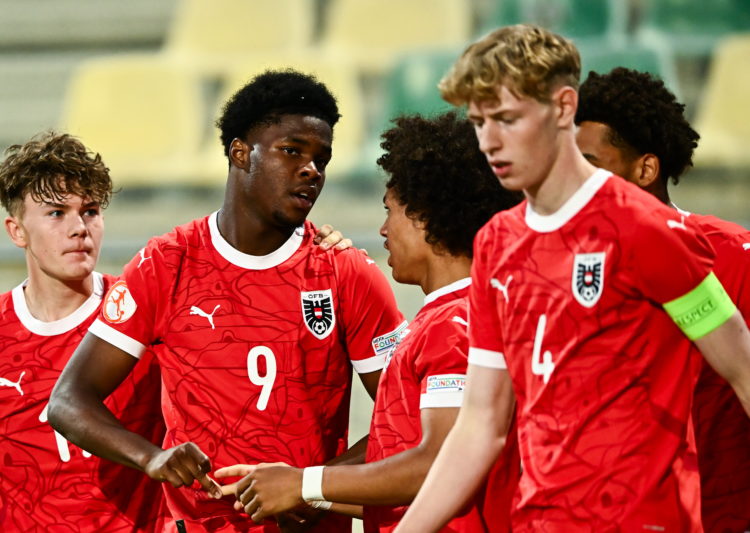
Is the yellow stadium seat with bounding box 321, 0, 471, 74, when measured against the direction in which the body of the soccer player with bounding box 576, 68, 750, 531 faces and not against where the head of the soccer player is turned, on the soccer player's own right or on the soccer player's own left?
on the soccer player's own right

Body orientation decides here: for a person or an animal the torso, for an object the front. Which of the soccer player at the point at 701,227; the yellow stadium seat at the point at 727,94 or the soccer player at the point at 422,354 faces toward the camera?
the yellow stadium seat

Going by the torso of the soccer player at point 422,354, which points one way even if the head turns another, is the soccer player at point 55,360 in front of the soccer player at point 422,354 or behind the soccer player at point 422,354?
in front

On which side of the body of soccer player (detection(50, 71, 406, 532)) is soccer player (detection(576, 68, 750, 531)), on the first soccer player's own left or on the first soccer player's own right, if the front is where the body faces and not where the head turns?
on the first soccer player's own left

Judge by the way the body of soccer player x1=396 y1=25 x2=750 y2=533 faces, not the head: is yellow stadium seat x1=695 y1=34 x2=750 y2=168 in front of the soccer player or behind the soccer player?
behind

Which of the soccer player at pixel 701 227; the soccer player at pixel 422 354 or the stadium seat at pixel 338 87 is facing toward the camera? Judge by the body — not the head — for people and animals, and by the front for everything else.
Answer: the stadium seat

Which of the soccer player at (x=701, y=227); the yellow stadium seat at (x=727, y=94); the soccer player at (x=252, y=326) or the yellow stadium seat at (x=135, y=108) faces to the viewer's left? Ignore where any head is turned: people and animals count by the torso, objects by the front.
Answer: the soccer player at (x=701, y=227)

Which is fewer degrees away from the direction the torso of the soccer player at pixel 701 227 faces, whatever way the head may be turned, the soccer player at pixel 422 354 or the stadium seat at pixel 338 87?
the soccer player

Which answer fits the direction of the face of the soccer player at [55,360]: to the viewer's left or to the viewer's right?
to the viewer's right

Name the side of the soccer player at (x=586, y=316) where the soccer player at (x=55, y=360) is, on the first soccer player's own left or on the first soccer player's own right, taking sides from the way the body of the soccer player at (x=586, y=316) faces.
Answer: on the first soccer player's own right

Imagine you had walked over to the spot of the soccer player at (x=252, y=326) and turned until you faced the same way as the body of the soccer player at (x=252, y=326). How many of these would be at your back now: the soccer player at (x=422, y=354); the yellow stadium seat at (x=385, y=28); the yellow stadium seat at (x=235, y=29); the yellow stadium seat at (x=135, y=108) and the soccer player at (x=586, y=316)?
3

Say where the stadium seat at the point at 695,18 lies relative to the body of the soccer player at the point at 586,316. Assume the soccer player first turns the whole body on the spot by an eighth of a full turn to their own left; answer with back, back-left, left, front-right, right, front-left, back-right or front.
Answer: back

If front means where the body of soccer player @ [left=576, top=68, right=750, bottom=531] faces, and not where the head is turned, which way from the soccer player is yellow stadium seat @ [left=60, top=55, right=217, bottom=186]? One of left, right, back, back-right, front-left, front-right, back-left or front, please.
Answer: front-right

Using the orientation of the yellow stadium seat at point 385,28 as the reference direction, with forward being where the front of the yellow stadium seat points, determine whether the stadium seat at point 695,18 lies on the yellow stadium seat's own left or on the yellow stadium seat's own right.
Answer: on the yellow stadium seat's own left

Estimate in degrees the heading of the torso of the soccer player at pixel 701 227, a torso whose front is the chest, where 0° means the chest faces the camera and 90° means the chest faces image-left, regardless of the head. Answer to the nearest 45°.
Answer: approximately 90°

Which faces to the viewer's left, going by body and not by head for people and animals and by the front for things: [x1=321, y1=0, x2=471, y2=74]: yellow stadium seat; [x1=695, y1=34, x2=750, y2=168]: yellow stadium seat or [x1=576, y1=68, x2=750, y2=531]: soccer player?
the soccer player
